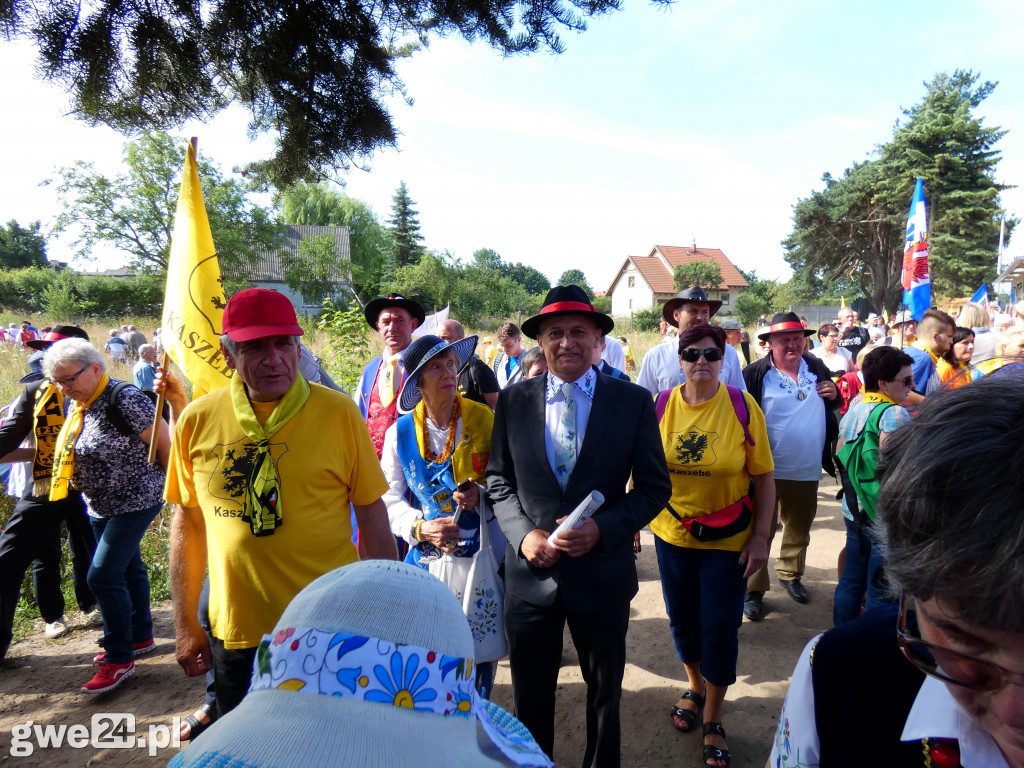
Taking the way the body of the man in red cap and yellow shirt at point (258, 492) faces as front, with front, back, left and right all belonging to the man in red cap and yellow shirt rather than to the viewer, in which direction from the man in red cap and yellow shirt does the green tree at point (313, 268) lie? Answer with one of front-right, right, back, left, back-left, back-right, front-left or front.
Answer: back

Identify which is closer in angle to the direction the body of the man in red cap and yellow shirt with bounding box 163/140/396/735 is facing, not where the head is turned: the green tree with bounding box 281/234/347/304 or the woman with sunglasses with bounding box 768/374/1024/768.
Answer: the woman with sunglasses

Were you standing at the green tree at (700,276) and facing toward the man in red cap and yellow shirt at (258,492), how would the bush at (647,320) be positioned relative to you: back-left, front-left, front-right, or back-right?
front-right

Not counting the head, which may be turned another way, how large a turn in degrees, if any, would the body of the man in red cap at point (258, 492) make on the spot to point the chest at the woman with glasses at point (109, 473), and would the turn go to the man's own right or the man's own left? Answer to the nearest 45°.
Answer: approximately 135° to the man's own right

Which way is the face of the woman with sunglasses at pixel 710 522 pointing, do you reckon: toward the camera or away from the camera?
toward the camera

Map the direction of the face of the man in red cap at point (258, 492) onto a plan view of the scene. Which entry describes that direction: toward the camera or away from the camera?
toward the camera

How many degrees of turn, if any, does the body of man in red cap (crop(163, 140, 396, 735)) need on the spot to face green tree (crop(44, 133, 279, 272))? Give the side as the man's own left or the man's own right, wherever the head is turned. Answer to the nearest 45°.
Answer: approximately 180°

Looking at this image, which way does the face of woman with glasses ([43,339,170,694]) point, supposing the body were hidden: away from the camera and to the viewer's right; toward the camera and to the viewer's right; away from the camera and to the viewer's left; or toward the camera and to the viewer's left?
toward the camera and to the viewer's left

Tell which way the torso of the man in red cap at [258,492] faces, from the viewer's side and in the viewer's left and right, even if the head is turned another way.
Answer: facing the viewer

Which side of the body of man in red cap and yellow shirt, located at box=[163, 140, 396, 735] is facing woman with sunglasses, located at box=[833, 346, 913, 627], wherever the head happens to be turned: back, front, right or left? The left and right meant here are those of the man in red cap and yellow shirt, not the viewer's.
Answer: left
